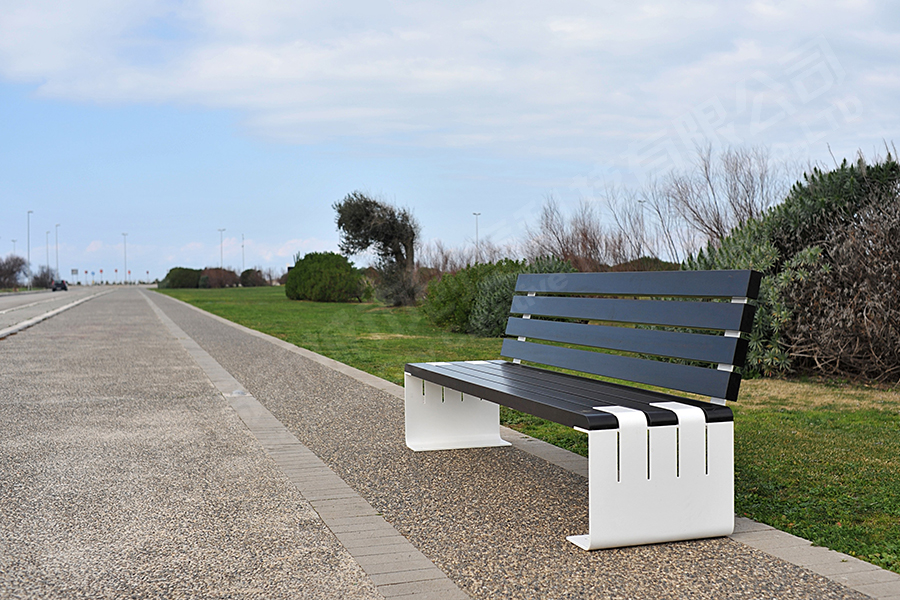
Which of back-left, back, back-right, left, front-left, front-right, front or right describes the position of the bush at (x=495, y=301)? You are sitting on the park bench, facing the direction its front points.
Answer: back-right

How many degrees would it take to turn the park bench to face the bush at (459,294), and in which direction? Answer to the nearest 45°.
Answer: approximately 135° to its right

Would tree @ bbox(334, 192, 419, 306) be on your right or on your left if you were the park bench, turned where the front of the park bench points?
on your right

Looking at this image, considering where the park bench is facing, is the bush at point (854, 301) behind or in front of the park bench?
behind

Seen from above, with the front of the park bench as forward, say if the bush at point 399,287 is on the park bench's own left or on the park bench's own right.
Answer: on the park bench's own right

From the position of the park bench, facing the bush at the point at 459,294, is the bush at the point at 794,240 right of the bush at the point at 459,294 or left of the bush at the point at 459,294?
right

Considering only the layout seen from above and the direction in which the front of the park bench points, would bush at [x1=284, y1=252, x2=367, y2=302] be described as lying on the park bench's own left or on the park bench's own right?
on the park bench's own right

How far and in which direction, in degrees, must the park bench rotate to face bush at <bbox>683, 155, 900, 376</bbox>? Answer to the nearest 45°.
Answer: approximately 135° to its right

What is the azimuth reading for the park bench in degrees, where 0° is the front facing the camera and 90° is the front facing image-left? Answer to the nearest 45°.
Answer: approximately 45°
